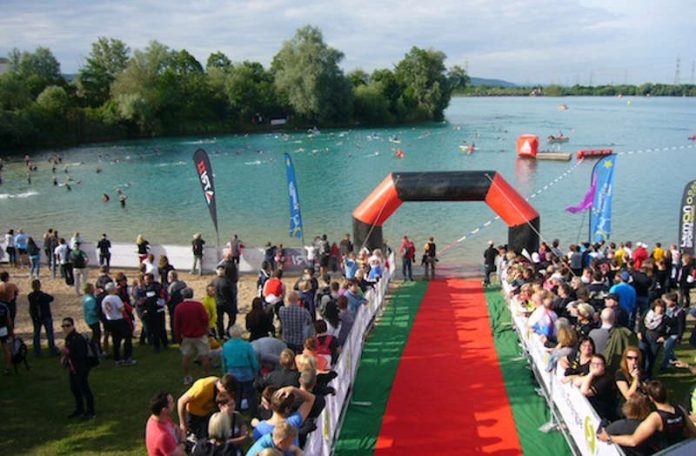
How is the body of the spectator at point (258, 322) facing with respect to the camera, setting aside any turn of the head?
away from the camera

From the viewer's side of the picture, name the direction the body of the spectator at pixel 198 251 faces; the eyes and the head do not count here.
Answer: away from the camera

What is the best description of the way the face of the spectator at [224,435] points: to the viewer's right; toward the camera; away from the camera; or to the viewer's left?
away from the camera

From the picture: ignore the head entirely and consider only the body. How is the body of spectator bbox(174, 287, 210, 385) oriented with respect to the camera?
away from the camera

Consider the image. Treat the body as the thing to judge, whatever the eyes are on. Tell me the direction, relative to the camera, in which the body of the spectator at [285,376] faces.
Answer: away from the camera

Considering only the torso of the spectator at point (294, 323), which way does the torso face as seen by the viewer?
away from the camera

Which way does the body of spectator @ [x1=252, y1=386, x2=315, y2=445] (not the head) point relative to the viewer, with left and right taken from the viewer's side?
facing away from the viewer

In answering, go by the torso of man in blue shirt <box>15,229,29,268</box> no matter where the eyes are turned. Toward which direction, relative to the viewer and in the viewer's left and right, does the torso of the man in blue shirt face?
facing away from the viewer

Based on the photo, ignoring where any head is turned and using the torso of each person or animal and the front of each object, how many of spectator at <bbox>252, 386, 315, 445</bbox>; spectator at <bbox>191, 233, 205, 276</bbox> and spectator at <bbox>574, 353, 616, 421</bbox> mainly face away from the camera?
2

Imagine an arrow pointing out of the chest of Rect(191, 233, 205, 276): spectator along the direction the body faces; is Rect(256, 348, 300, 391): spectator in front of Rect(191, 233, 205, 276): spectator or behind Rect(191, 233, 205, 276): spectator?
behind
